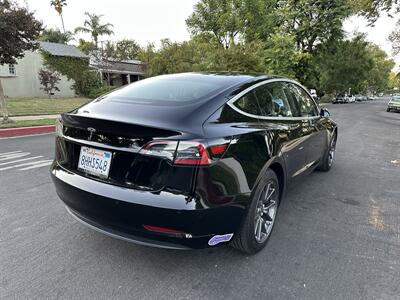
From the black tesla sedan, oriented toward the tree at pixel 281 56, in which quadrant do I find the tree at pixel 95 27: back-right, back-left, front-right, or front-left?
front-left

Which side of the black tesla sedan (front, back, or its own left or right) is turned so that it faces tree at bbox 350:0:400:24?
front

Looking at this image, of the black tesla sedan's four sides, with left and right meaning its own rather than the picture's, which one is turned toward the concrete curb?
left

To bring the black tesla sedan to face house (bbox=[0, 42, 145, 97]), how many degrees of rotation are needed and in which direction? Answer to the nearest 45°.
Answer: approximately 90° to its left

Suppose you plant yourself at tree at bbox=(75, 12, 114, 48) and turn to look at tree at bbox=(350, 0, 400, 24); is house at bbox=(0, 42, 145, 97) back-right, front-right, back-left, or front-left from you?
front-right

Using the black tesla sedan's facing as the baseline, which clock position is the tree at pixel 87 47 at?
The tree is roughly at 10 o'clock from the black tesla sedan.

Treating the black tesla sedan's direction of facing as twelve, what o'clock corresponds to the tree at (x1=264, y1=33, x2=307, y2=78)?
The tree is roughly at 11 o'clock from the black tesla sedan.

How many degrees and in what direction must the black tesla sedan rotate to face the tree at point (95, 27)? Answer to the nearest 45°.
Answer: approximately 45° to its left
